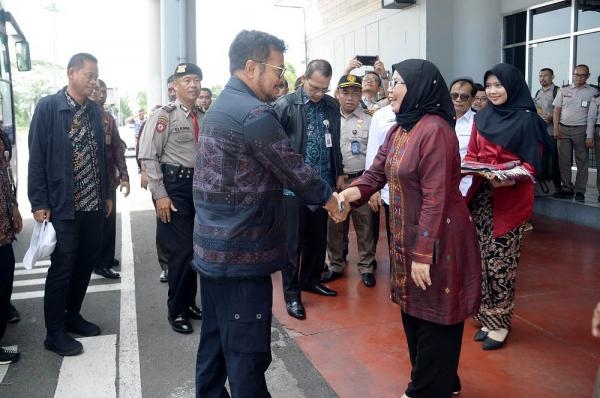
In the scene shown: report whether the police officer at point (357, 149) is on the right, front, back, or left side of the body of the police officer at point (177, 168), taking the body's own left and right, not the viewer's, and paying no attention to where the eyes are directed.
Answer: left

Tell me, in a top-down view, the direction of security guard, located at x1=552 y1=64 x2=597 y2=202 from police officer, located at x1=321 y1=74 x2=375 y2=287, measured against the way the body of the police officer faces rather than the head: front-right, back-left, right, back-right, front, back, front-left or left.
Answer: back-left

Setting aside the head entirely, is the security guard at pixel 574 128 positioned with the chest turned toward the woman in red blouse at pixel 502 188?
yes

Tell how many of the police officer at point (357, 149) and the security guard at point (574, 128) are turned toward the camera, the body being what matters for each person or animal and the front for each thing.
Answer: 2

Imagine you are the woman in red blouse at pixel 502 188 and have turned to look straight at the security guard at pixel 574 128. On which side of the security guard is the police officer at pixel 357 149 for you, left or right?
left

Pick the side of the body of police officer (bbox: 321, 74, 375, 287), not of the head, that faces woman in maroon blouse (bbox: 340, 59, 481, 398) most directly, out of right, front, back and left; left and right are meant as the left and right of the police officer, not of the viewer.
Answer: front

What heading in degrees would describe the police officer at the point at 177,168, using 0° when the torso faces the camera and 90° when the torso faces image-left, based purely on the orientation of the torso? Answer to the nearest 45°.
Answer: approximately 315°

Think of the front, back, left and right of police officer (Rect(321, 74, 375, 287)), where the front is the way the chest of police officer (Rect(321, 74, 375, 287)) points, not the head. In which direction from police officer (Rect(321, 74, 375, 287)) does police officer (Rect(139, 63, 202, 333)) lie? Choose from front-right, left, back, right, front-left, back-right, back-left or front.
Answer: front-right
